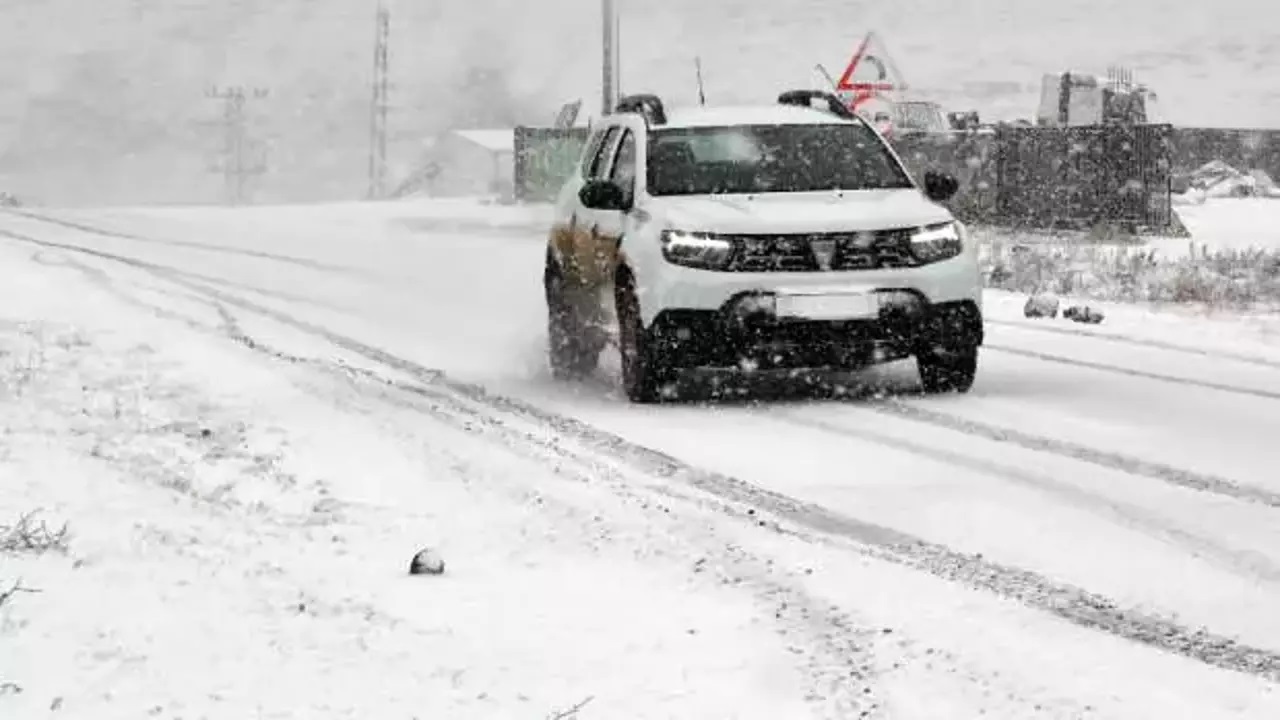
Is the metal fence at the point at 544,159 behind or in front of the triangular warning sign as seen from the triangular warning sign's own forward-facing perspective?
behind

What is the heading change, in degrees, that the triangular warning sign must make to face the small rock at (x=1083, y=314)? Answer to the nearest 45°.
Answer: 0° — it already faces it

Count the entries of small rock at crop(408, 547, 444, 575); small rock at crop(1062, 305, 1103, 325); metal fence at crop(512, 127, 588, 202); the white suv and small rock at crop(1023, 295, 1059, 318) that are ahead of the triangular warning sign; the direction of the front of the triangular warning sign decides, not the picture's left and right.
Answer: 4

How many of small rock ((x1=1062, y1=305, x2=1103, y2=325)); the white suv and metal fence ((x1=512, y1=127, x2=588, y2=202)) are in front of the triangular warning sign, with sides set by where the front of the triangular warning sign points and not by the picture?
2

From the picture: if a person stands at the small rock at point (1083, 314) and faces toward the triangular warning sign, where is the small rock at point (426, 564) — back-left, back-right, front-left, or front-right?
back-left

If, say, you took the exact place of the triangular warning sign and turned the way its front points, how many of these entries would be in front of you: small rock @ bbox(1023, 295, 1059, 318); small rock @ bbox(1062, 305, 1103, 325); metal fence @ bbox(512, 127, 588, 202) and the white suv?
3

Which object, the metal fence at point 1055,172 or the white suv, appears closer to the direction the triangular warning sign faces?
the white suv

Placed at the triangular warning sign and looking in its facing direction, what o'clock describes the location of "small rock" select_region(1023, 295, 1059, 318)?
The small rock is roughly at 12 o'clock from the triangular warning sign.

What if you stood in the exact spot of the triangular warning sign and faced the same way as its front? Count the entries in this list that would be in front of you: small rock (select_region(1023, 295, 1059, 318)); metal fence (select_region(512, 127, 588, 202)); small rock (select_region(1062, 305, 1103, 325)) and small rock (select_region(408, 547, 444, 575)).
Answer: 3

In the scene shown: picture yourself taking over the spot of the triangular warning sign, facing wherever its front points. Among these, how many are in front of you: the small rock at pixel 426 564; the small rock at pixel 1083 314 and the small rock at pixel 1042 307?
3

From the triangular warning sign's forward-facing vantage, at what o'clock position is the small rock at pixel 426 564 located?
The small rock is roughly at 12 o'clock from the triangular warning sign.

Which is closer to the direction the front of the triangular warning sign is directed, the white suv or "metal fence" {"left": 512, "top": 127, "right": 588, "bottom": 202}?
the white suv

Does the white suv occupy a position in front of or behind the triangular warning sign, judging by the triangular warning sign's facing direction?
in front

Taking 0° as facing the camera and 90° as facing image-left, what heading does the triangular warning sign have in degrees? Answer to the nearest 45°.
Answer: approximately 0°

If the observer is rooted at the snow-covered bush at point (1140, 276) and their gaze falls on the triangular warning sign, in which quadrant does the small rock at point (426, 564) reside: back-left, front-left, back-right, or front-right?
back-left

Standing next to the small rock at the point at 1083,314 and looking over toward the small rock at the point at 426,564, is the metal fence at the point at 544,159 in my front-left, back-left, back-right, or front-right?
back-right
